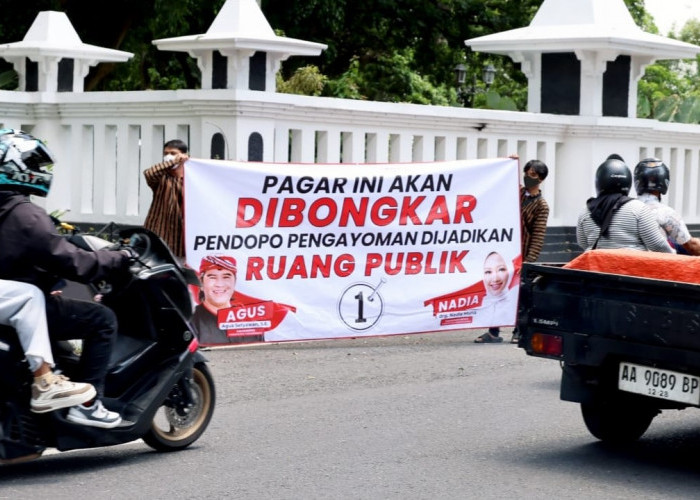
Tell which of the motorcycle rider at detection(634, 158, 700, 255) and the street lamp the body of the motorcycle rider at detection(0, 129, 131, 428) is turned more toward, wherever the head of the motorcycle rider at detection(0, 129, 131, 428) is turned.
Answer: the motorcycle rider

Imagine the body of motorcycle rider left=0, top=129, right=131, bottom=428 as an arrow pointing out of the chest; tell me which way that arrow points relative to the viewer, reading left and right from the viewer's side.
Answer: facing to the right of the viewer

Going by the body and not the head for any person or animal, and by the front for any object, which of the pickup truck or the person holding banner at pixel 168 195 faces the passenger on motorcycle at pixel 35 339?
the person holding banner

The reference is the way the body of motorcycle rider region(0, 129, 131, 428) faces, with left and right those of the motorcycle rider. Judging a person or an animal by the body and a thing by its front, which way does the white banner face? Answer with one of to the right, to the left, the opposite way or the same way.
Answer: to the right

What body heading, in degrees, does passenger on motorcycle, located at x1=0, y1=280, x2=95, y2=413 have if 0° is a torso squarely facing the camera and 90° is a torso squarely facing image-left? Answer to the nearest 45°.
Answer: approximately 270°

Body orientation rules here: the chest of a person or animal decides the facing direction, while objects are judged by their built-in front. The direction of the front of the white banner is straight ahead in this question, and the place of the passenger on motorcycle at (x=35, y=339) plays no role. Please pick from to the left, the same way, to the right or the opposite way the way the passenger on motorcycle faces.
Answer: to the left

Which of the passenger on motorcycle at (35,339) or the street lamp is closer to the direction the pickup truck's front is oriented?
the street lamp

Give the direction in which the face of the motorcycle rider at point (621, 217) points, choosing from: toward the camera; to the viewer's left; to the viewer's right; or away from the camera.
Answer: away from the camera

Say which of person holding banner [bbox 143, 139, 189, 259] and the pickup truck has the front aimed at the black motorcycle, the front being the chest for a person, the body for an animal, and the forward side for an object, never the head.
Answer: the person holding banner

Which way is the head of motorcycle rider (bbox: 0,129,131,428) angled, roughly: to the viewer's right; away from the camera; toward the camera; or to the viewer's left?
to the viewer's right

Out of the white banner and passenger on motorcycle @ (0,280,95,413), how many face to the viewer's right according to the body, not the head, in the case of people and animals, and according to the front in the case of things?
1

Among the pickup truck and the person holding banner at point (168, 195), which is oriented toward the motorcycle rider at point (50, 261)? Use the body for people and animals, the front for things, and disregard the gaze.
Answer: the person holding banner
